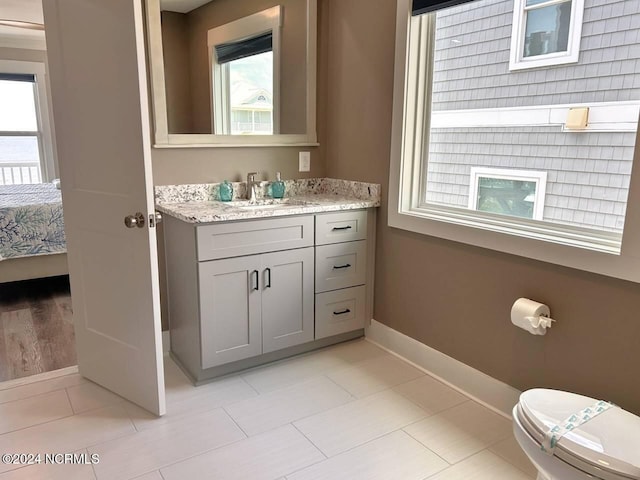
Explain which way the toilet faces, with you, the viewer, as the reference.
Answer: facing away from the viewer and to the left of the viewer

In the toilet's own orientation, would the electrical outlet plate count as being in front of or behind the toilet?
in front

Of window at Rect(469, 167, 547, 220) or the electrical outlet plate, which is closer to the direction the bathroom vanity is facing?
the window

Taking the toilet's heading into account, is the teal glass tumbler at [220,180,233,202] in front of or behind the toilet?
in front

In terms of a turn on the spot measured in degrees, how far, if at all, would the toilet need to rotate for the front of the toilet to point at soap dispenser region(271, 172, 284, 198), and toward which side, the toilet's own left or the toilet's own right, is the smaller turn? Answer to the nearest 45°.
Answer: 0° — it already faces it

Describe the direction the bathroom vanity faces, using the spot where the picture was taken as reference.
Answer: facing the viewer and to the right of the viewer

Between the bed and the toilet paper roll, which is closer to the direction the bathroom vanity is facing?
the toilet paper roll

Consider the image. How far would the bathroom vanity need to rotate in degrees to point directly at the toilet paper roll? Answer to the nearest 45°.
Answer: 0° — it already faces it

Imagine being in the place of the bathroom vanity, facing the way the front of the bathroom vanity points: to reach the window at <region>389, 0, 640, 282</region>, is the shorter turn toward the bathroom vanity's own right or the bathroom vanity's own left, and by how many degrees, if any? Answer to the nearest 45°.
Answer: approximately 45° to the bathroom vanity's own left

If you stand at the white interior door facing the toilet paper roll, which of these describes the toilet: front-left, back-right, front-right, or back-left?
front-right

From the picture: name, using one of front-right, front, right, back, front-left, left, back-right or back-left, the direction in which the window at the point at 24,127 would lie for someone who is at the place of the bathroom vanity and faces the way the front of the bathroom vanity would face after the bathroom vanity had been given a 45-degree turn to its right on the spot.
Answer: back-right
